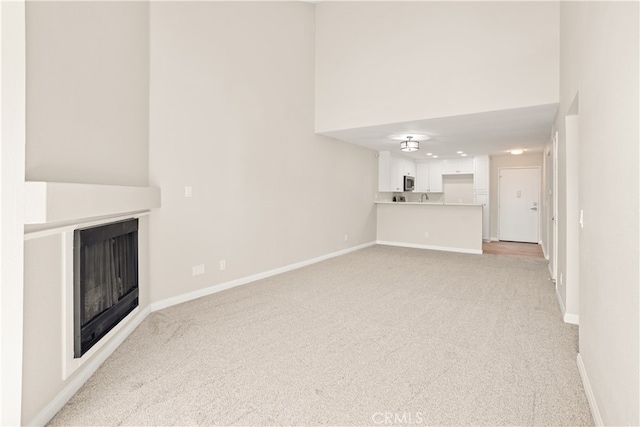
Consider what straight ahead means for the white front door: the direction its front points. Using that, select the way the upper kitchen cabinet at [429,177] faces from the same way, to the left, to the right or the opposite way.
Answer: the same way

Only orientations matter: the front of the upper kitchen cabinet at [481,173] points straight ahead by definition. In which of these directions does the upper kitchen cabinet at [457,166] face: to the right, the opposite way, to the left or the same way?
the same way

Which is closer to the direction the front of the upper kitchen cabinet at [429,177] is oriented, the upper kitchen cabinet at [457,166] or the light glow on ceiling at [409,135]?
the light glow on ceiling

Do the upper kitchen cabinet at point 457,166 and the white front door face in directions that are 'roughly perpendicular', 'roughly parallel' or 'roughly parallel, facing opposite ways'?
roughly parallel

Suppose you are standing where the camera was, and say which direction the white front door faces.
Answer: facing the viewer

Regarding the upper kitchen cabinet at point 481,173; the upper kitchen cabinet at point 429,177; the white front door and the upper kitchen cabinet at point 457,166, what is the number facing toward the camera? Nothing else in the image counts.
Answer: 4

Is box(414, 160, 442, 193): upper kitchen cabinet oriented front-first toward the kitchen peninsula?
yes

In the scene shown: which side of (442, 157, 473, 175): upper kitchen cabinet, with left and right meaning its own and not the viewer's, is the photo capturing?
front

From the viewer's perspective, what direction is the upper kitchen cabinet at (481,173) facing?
toward the camera

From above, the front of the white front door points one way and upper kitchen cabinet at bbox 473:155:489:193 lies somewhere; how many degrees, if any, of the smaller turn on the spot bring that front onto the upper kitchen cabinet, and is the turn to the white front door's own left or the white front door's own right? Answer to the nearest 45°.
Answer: approximately 45° to the white front door's own right
